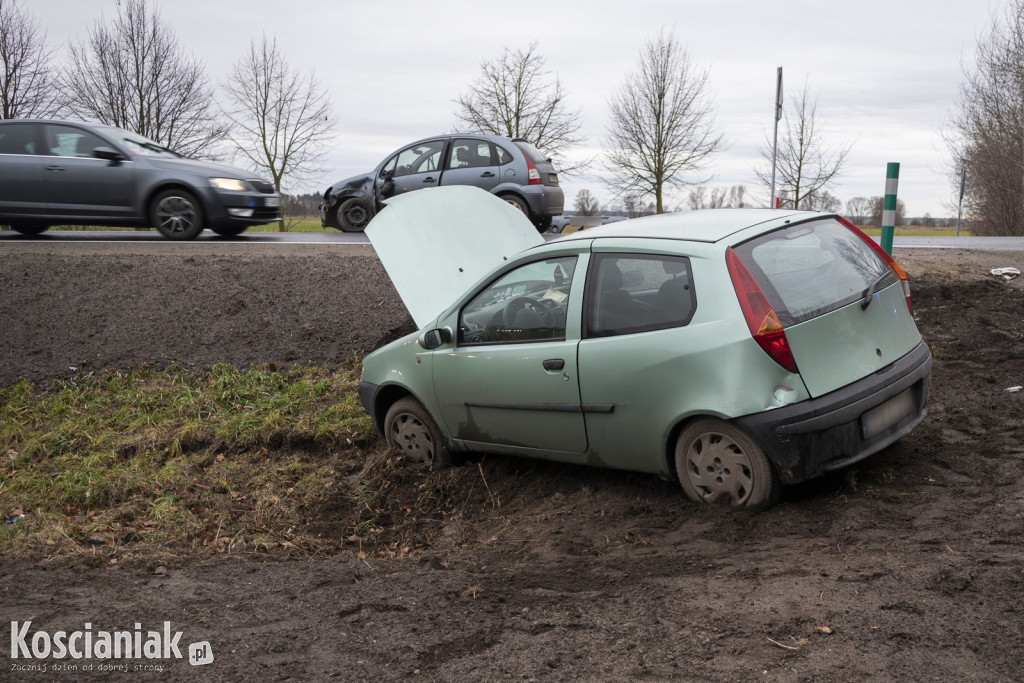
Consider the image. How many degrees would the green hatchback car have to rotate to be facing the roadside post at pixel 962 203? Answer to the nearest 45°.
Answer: approximately 45° to its right

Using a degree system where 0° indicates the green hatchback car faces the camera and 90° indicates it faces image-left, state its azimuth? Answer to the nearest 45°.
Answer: approximately 135°

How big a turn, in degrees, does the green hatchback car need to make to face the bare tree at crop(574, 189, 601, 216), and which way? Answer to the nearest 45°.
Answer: approximately 45° to its right

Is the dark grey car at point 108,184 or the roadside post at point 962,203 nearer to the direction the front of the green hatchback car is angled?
the dark grey car

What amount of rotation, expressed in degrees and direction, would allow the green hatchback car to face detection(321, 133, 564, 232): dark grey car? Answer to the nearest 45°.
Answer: approximately 45° to its right

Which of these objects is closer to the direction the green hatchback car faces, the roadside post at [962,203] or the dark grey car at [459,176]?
the dark grey car

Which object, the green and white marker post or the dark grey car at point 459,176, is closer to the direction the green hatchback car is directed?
the dark grey car

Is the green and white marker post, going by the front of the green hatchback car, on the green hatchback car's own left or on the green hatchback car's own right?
on the green hatchback car's own right

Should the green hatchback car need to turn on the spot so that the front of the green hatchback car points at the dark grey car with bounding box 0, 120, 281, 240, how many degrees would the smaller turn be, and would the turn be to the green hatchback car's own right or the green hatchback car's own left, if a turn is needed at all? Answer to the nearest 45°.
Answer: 0° — it already faces it
